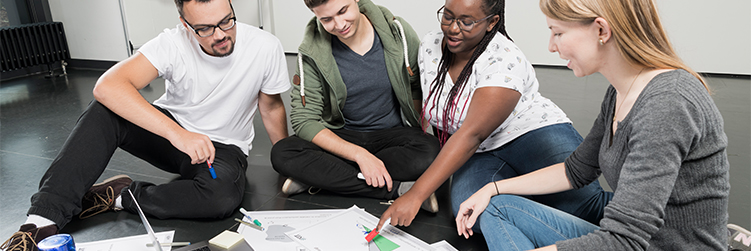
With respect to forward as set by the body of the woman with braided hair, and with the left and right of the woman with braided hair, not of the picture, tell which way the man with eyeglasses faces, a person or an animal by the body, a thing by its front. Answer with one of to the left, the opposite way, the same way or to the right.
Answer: to the left

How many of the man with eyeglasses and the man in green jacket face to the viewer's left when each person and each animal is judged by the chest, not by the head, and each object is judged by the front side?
0

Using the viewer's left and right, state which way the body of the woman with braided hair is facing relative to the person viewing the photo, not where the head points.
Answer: facing the viewer and to the left of the viewer

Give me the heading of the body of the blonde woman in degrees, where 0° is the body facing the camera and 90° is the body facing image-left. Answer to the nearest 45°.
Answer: approximately 90°

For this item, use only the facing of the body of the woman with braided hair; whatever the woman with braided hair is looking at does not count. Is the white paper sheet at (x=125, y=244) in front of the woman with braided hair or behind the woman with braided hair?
in front

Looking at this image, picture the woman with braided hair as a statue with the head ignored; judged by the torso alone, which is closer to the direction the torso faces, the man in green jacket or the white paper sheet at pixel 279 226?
the white paper sheet

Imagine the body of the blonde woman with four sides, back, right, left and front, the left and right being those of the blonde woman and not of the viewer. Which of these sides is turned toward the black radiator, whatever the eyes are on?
front

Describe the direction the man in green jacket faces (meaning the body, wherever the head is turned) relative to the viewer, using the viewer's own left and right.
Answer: facing the viewer

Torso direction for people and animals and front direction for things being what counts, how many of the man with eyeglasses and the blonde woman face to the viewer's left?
1

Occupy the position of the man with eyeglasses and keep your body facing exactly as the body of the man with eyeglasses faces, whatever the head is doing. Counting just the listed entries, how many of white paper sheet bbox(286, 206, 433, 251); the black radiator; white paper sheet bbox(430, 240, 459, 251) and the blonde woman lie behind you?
1

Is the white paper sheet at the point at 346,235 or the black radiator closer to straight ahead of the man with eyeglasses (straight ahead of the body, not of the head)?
the white paper sheet

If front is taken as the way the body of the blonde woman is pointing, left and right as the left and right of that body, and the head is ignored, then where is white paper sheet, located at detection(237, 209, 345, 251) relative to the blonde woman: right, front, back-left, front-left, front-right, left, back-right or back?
front

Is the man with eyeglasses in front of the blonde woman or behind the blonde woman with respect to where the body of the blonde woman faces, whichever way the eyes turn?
in front

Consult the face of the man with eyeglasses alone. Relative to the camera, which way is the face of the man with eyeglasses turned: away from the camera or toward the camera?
toward the camera

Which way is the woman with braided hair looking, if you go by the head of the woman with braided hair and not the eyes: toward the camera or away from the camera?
toward the camera

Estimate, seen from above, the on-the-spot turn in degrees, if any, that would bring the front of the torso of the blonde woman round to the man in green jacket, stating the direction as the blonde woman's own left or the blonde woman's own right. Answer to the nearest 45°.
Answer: approximately 45° to the blonde woman's own right

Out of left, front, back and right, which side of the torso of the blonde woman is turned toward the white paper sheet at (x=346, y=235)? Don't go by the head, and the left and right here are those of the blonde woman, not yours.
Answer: front
